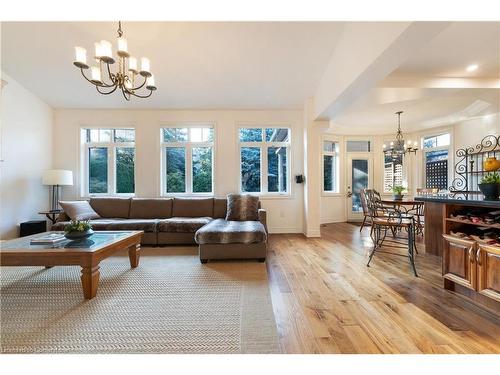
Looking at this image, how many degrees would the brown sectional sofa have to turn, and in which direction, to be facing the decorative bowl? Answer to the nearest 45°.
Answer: approximately 45° to its right

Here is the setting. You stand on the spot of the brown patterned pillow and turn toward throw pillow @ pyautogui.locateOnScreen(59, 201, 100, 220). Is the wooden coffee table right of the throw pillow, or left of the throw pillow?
left

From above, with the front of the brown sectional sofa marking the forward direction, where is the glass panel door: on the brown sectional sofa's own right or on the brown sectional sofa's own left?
on the brown sectional sofa's own left

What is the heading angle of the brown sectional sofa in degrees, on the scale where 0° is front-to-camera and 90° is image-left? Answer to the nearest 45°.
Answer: approximately 0°

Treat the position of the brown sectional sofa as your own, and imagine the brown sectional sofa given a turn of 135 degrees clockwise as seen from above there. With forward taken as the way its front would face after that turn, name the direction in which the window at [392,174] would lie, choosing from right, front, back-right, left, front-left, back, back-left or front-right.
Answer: back-right

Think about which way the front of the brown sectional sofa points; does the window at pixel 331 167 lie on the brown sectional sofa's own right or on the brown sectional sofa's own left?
on the brown sectional sofa's own left

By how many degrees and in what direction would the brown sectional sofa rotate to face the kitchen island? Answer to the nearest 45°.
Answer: approximately 45° to its left

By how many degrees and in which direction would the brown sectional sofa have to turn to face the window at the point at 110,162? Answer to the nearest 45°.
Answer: approximately 135° to its right

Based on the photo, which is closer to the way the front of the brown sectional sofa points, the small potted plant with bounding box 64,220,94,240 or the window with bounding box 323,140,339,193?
the small potted plant

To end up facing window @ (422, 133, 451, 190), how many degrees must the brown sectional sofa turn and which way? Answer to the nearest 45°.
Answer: approximately 90° to its left

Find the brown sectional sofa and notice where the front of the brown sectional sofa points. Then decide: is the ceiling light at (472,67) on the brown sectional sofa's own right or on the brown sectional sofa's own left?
on the brown sectional sofa's own left
